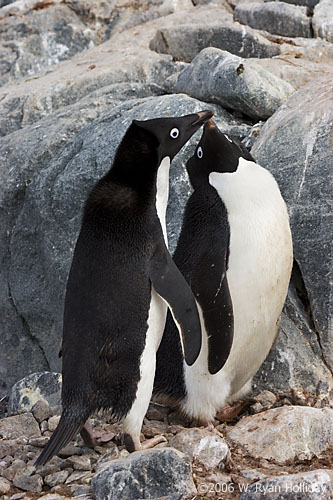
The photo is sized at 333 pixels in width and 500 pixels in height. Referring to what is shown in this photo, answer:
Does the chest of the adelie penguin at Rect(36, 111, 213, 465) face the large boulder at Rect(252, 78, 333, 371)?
yes

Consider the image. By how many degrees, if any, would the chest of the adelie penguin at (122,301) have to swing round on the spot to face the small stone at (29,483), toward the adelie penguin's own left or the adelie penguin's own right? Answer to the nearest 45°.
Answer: approximately 180°

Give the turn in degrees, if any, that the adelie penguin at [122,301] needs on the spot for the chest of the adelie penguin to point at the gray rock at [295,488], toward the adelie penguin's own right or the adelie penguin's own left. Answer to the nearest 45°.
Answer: approximately 135° to the adelie penguin's own right

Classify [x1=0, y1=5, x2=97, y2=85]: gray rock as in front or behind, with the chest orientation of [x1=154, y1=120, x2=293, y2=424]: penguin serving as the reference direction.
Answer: behind

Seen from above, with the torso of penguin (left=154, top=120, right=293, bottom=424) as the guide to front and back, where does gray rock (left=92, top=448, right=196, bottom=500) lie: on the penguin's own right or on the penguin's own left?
on the penguin's own right

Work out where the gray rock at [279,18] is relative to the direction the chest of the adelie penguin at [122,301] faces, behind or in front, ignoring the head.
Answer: in front

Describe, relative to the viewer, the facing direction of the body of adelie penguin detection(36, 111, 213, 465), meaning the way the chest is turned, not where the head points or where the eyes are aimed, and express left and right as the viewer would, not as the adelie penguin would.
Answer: facing away from the viewer and to the right of the viewer

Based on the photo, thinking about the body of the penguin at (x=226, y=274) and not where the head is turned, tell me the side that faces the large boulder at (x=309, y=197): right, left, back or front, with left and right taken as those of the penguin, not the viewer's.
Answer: left

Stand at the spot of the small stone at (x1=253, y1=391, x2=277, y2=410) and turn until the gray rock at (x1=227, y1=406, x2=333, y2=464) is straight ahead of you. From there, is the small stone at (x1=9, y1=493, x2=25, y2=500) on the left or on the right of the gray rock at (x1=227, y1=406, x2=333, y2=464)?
right

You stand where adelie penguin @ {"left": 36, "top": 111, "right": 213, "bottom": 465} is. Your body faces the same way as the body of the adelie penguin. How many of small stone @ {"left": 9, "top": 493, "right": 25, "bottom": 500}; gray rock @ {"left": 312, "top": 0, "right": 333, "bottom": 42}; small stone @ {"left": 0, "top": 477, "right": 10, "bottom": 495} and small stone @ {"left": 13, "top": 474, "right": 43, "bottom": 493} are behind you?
3
